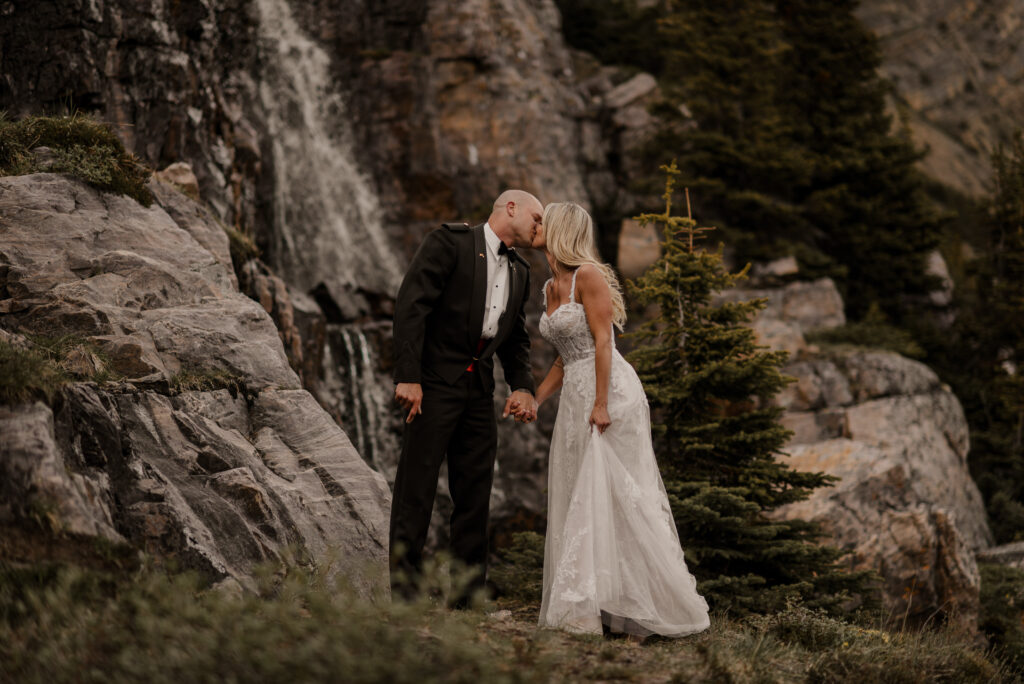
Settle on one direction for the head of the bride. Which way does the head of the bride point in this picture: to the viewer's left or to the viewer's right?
to the viewer's left

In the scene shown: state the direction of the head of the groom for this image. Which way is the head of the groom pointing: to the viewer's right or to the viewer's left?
to the viewer's right

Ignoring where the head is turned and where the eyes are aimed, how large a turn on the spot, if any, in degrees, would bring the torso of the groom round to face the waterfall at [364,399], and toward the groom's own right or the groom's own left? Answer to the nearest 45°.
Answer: approximately 135° to the groom's own left

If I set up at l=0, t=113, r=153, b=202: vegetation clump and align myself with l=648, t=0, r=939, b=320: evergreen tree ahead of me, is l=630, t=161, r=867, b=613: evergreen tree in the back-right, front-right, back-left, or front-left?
front-right

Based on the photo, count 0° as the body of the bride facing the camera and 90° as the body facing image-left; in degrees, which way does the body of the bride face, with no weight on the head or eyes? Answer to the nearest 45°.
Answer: approximately 45°

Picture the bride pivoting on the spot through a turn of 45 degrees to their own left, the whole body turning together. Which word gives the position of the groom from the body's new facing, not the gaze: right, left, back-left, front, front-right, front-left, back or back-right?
right

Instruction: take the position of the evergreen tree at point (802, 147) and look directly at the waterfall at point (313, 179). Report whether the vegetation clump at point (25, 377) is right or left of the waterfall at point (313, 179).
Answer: left

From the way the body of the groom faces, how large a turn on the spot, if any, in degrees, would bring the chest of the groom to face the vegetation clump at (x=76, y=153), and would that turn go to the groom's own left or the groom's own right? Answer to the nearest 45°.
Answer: approximately 180°

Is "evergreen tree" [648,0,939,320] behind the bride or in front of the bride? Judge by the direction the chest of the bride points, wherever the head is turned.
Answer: behind

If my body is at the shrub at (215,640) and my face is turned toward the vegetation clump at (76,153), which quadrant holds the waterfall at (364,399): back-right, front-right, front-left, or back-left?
front-right

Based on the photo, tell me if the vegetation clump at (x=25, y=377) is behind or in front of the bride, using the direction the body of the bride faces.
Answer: in front

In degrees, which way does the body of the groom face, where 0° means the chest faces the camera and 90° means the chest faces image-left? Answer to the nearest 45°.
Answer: approximately 315°
